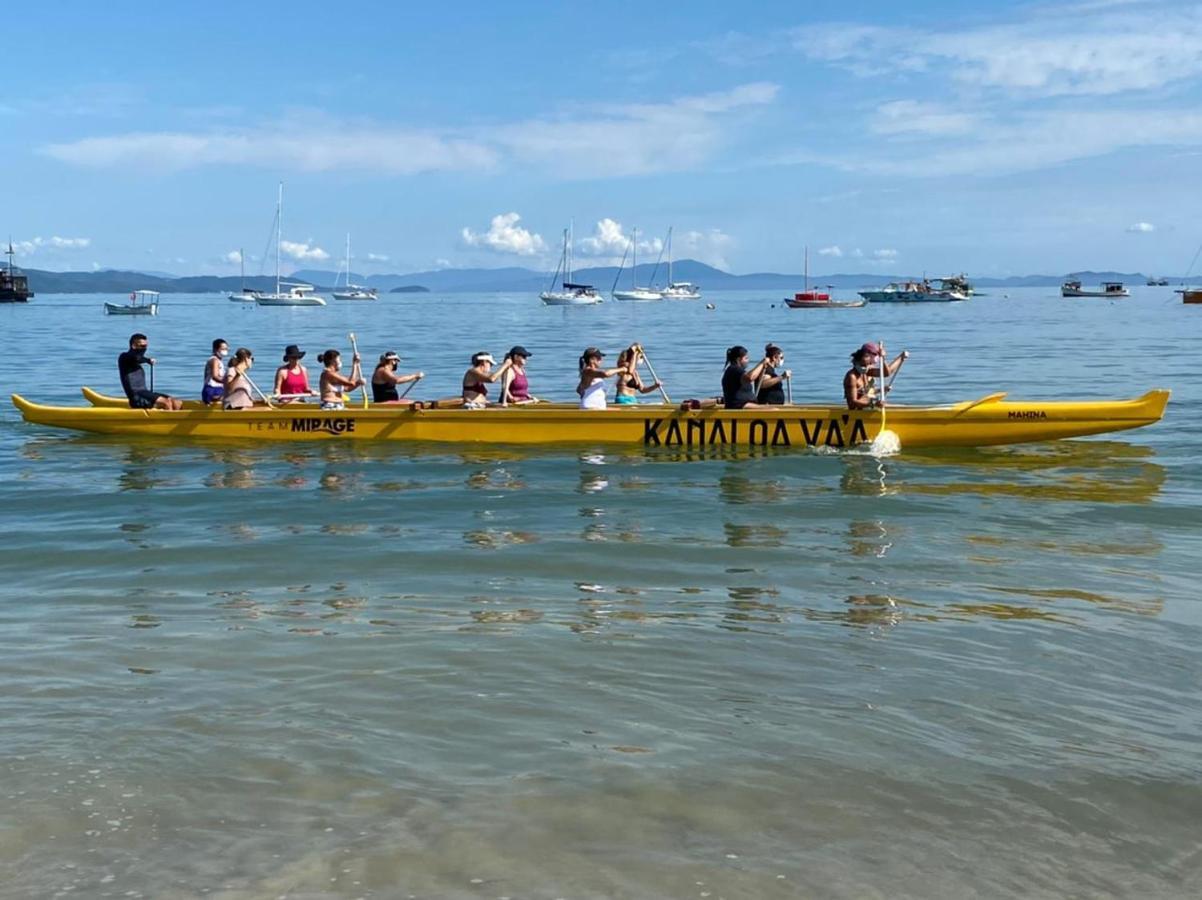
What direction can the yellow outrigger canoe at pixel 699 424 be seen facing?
to the viewer's right

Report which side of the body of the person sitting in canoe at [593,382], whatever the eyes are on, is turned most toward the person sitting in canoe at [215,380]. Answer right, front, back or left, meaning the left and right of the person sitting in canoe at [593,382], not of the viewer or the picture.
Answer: back

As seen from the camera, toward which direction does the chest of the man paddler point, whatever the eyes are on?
to the viewer's right

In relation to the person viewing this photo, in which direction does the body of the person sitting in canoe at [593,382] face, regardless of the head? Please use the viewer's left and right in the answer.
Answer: facing to the right of the viewer

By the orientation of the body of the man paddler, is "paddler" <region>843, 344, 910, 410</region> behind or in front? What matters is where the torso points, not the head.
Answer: in front

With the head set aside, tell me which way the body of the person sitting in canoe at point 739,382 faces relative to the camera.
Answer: to the viewer's right

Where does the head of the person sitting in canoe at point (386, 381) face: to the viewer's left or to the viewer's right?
to the viewer's right

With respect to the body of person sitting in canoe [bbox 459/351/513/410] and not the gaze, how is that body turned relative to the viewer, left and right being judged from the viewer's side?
facing to the right of the viewer

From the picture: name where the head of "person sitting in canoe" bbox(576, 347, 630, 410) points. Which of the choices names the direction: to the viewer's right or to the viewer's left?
to the viewer's right

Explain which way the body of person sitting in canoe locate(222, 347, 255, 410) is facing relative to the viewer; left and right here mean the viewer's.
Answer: facing to the right of the viewer

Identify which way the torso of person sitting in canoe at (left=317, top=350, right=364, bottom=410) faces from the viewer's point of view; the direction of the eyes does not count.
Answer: to the viewer's right

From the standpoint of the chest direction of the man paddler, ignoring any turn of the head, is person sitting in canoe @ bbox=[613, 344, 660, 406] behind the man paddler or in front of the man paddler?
in front

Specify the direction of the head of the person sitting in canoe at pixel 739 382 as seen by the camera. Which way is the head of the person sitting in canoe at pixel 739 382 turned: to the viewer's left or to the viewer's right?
to the viewer's right

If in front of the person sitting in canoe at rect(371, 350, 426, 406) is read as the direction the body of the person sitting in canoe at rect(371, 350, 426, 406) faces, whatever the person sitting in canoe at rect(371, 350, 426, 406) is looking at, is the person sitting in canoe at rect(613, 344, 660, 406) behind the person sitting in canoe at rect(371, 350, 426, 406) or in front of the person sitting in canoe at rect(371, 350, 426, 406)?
in front

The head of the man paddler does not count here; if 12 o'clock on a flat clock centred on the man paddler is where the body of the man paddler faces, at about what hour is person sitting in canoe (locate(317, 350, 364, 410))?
The person sitting in canoe is roughly at 1 o'clock from the man paddler.
